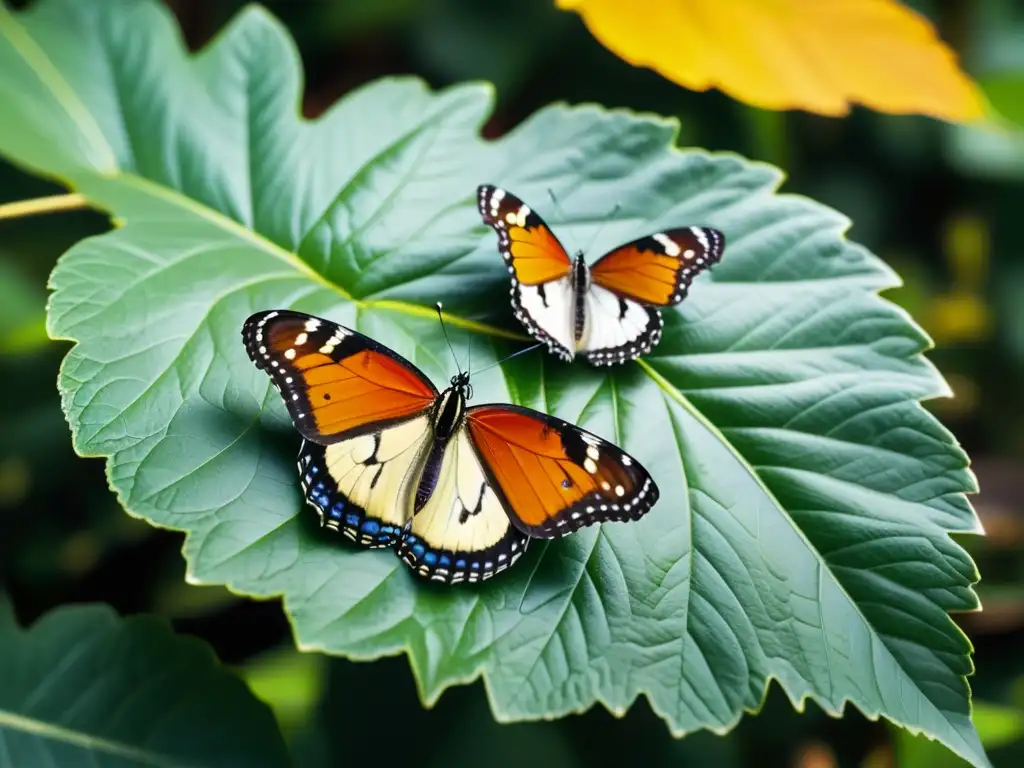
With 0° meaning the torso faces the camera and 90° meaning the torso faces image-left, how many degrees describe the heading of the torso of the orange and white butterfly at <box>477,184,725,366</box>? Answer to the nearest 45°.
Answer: approximately 180°

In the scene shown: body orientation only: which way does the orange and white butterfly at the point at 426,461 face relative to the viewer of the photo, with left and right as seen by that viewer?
facing away from the viewer

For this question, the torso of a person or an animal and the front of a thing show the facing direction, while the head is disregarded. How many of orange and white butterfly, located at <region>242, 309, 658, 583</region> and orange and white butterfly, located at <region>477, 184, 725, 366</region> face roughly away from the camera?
2

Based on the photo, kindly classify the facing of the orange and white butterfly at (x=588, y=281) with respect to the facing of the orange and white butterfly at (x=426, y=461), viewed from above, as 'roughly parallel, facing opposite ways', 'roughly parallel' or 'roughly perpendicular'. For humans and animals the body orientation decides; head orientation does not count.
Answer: roughly parallel
